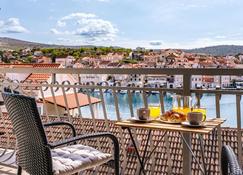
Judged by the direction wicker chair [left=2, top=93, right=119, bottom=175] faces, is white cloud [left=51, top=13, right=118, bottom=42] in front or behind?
in front

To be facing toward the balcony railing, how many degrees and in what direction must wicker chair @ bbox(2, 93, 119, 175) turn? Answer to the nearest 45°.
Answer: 0° — it already faces it

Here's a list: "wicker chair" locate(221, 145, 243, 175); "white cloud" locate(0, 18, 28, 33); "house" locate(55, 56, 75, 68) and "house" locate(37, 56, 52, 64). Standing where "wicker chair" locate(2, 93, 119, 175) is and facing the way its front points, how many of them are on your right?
1

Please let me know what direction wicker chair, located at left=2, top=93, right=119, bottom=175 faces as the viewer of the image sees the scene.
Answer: facing away from the viewer and to the right of the viewer

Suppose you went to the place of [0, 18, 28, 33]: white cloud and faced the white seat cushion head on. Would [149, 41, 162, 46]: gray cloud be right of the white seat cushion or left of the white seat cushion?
left

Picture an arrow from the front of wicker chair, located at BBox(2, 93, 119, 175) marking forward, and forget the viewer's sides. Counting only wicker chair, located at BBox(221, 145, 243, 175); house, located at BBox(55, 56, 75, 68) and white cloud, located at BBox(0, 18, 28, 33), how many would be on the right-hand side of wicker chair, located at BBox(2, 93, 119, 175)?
1

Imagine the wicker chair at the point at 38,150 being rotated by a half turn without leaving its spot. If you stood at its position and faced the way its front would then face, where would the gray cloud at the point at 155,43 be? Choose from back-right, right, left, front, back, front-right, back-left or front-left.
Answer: back

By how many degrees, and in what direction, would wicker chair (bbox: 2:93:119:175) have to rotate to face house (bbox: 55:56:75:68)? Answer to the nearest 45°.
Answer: approximately 45° to its left

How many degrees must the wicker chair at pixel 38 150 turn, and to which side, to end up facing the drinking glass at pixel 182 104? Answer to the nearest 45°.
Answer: approximately 45° to its right

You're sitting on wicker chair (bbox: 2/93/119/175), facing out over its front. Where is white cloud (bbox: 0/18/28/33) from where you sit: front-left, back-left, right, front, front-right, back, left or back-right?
front-left
